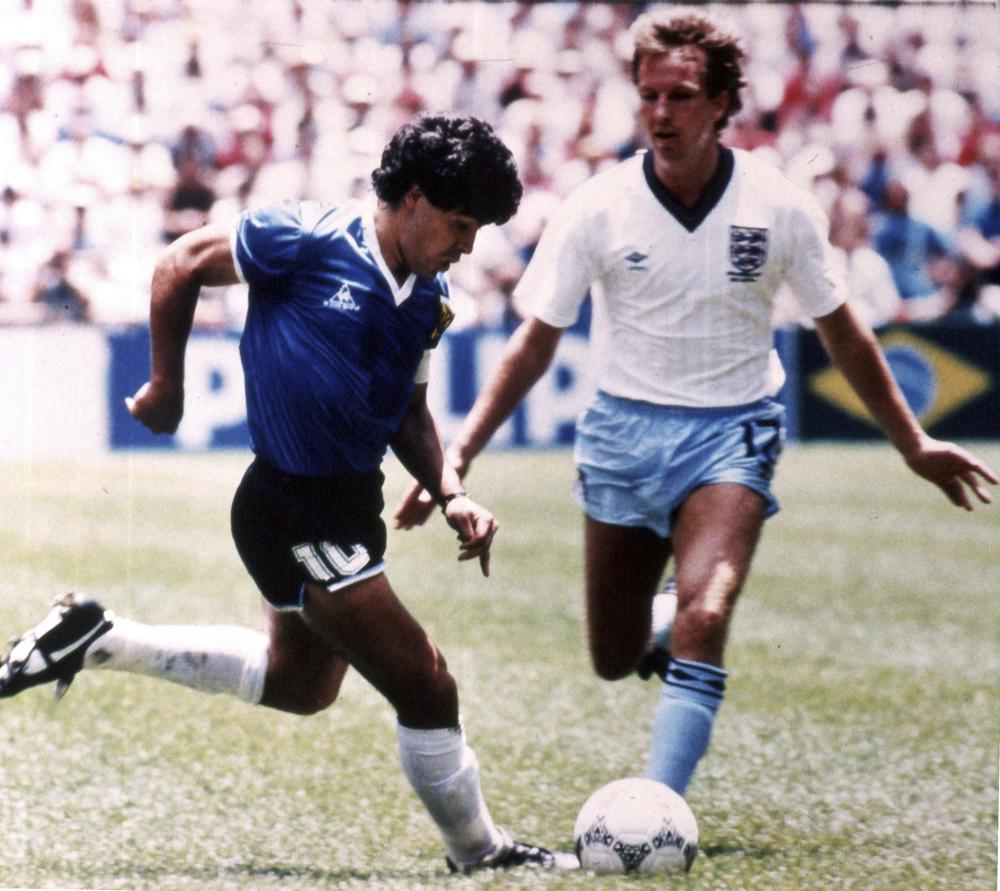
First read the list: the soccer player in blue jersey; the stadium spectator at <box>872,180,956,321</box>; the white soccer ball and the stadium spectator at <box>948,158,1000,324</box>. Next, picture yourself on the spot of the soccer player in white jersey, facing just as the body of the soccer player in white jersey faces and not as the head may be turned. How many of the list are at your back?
2

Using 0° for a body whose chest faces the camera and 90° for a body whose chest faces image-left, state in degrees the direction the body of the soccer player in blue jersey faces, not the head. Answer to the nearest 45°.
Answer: approximately 315°

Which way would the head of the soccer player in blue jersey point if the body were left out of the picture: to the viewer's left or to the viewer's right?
to the viewer's right

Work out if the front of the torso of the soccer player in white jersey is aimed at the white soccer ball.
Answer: yes

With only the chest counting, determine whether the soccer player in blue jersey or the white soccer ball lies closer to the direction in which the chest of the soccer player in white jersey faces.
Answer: the white soccer ball

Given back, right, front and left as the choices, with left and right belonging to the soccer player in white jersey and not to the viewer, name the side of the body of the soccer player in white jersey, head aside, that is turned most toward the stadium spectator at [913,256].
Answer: back

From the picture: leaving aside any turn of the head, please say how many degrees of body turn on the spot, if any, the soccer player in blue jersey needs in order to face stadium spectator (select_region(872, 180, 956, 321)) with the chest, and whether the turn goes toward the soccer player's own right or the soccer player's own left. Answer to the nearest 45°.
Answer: approximately 90° to the soccer player's own left

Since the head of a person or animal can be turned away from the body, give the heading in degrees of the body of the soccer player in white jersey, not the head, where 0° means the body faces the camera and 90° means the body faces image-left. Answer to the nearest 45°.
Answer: approximately 0°
